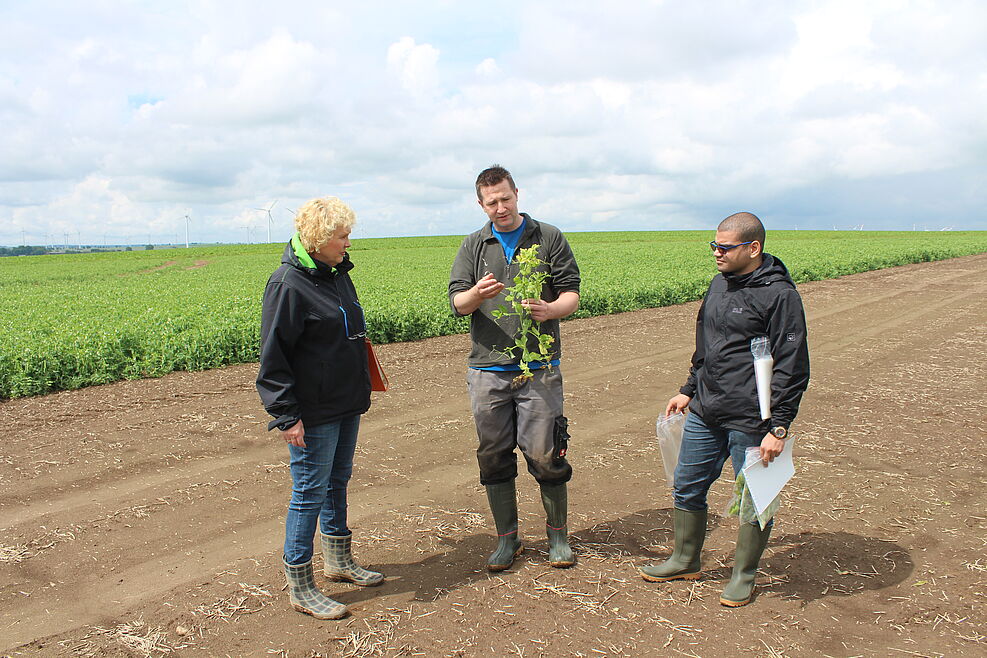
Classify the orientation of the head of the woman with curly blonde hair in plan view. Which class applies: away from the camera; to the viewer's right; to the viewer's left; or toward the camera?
to the viewer's right

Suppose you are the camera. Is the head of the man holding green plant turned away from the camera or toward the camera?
toward the camera

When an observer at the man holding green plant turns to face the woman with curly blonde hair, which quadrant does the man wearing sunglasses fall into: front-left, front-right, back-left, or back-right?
back-left

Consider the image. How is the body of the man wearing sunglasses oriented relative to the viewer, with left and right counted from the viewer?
facing the viewer and to the left of the viewer

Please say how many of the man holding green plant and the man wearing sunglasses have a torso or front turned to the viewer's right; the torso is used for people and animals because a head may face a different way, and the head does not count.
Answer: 0

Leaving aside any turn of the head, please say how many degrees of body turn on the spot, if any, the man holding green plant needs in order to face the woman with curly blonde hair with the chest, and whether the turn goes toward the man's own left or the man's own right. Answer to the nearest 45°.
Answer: approximately 45° to the man's own right

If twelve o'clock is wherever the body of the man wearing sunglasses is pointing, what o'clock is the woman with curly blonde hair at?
The woman with curly blonde hair is roughly at 1 o'clock from the man wearing sunglasses.

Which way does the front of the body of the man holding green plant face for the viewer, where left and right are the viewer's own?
facing the viewer

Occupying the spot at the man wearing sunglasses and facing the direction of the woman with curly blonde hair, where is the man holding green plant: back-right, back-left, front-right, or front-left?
front-right

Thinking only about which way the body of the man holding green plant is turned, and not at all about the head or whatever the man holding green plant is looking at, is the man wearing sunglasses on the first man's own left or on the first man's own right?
on the first man's own left

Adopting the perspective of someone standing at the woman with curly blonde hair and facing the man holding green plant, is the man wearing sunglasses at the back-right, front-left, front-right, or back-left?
front-right
